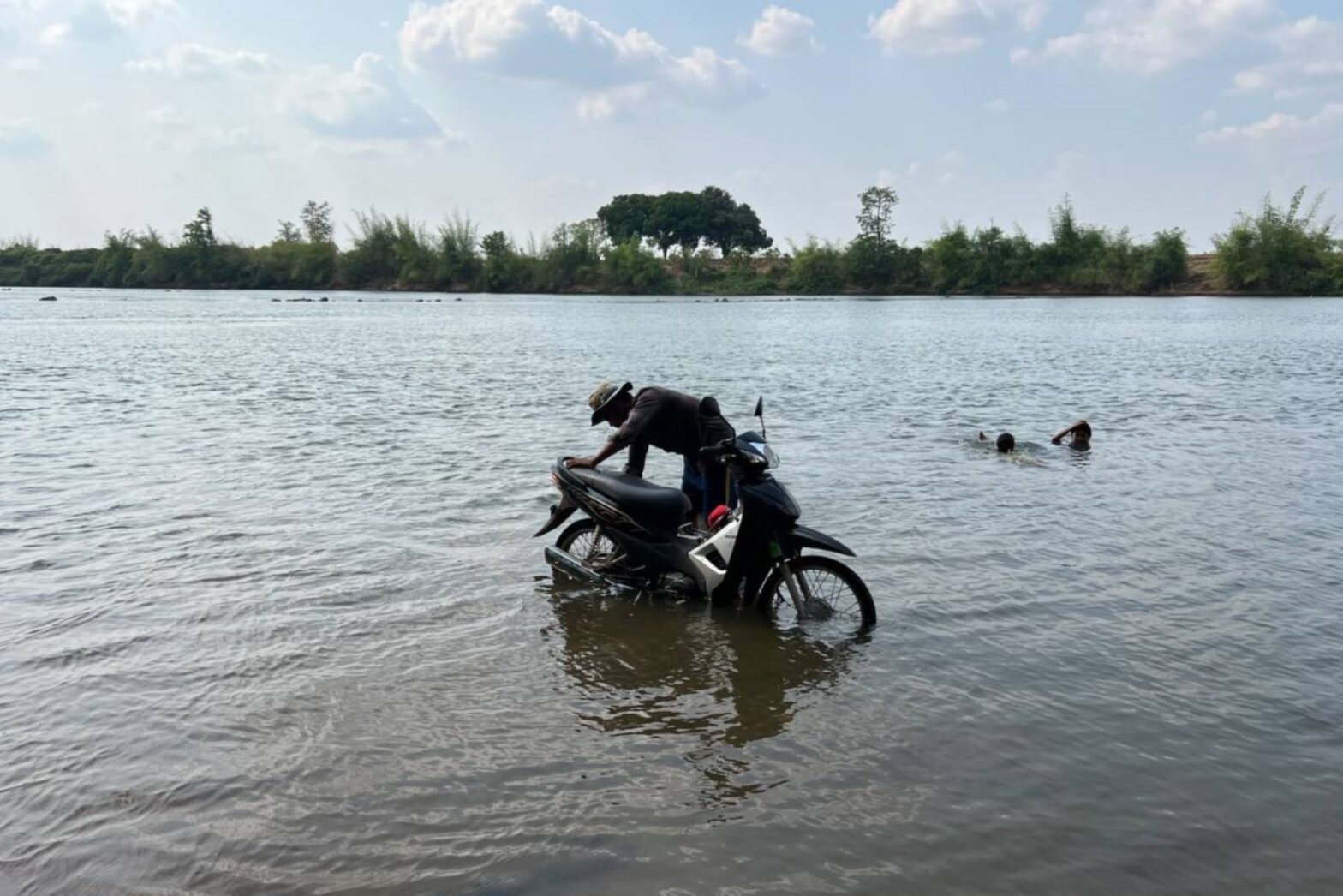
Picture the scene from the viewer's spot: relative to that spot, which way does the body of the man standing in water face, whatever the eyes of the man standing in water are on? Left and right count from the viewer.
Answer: facing to the left of the viewer

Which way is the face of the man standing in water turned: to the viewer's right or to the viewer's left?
to the viewer's left

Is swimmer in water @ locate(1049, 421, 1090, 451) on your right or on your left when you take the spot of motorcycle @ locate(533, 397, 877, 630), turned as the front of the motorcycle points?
on your left

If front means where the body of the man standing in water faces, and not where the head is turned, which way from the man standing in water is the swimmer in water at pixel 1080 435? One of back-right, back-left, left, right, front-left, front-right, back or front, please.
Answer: back-right

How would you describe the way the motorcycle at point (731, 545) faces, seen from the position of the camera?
facing the viewer and to the right of the viewer
